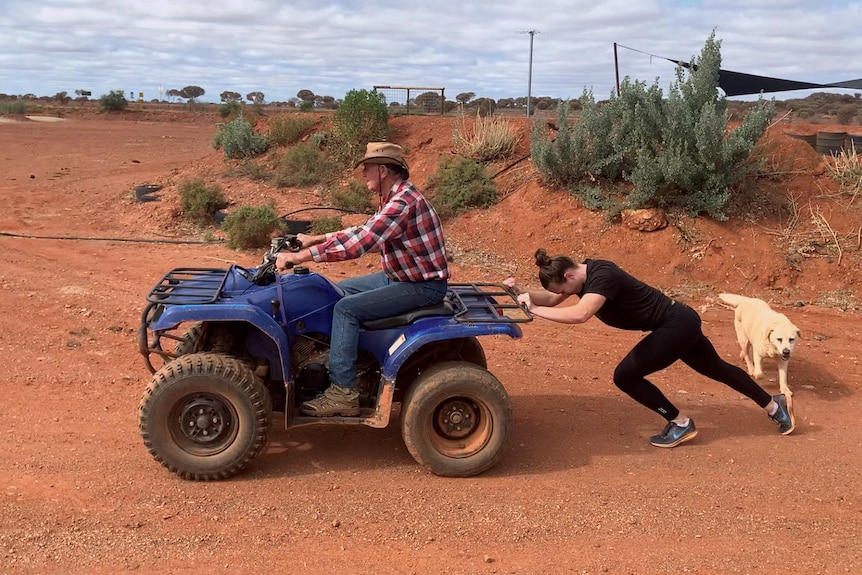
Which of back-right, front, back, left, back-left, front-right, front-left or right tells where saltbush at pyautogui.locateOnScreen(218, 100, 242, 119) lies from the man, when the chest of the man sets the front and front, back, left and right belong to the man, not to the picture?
right

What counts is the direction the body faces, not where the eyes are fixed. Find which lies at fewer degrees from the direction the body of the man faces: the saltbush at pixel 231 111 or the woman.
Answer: the saltbush

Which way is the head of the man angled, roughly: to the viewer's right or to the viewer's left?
to the viewer's left

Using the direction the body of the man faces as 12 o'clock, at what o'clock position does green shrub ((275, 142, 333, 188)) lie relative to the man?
The green shrub is roughly at 3 o'clock from the man.

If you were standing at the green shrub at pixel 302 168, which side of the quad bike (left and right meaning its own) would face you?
right

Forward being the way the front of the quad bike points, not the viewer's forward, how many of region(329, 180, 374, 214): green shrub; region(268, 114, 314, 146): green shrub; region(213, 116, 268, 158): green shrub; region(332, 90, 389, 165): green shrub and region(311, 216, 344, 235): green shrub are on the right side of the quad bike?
5

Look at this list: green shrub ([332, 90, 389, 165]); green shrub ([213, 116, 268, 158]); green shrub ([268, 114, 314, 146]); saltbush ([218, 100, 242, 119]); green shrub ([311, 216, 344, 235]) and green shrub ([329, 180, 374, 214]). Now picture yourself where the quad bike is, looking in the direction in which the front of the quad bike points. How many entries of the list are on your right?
6

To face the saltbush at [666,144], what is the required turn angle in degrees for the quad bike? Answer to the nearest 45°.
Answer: approximately 135° to its right

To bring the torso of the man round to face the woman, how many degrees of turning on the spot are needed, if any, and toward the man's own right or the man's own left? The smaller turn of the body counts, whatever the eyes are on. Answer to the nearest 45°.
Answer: approximately 180°

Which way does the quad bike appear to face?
to the viewer's left

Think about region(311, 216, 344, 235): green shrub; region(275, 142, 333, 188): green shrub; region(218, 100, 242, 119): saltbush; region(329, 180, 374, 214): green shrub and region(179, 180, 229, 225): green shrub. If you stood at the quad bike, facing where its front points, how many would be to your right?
5

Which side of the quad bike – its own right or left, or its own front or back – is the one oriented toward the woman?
back

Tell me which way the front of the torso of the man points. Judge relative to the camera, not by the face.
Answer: to the viewer's left

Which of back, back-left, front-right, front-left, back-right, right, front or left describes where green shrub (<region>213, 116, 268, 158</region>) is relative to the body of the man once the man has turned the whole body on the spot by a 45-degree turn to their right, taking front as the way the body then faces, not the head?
front-right
